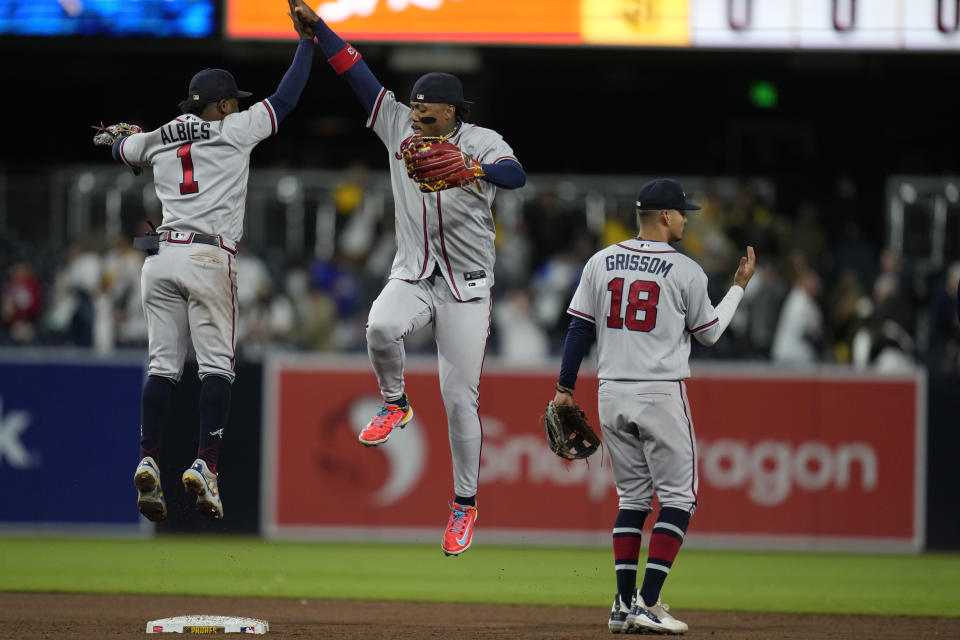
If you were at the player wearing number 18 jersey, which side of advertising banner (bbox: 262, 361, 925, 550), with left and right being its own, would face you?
front

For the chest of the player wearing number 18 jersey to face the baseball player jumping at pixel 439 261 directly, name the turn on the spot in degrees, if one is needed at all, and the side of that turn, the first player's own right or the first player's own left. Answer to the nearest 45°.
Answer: approximately 135° to the first player's own left

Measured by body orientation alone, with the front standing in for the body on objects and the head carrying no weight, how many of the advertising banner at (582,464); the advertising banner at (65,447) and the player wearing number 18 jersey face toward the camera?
2

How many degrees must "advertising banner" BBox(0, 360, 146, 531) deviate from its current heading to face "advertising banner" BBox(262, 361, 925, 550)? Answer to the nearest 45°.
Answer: approximately 90° to its left

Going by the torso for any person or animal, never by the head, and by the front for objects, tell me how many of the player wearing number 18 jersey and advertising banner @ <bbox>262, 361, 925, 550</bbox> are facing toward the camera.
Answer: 1

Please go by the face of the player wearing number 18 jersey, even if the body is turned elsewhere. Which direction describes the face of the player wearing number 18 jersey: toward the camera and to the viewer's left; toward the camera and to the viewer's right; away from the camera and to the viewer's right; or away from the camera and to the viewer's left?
away from the camera and to the viewer's right

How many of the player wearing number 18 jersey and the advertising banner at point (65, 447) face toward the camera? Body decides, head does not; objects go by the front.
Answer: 1

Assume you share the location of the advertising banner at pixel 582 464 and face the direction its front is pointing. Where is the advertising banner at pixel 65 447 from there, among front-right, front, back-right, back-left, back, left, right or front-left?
right

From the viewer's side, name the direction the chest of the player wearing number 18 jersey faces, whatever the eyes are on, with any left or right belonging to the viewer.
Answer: facing away from the viewer and to the right of the viewer

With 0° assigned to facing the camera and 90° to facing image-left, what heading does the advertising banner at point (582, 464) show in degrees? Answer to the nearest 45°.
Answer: approximately 0°
